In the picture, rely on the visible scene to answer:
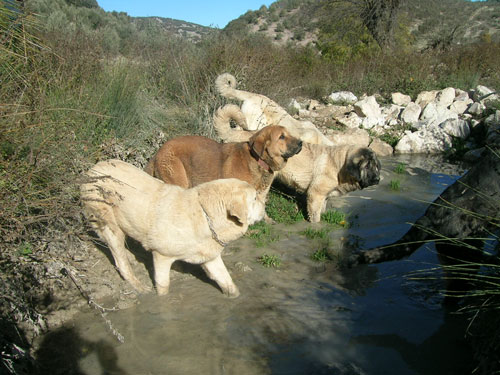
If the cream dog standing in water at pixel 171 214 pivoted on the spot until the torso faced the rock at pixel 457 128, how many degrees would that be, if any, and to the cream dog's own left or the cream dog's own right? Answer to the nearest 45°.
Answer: approximately 45° to the cream dog's own left

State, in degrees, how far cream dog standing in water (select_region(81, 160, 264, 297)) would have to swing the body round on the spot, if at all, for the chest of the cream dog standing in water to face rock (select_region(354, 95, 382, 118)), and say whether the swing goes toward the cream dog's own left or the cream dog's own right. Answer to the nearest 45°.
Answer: approximately 45° to the cream dog's own left

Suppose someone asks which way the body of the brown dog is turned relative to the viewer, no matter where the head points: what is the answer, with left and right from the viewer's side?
facing to the right of the viewer

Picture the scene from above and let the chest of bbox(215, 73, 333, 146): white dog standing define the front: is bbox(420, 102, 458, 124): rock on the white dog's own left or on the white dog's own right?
on the white dog's own left

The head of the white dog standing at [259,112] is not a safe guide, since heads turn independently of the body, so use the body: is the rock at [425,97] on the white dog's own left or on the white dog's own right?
on the white dog's own left

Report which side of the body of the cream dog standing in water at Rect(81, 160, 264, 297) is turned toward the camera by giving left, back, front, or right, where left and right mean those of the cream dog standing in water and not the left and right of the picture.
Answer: right

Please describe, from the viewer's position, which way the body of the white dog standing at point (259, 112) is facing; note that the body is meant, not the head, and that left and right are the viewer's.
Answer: facing to the right of the viewer

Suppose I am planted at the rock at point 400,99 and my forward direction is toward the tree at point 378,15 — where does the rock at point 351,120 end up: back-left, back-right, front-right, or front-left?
back-left
